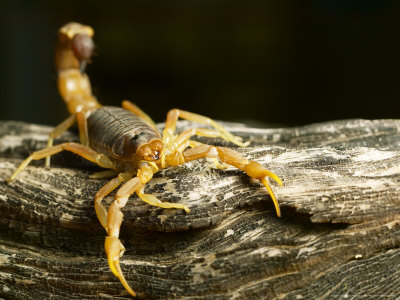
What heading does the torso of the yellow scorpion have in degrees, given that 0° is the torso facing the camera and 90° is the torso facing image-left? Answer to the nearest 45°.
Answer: approximately 315°
